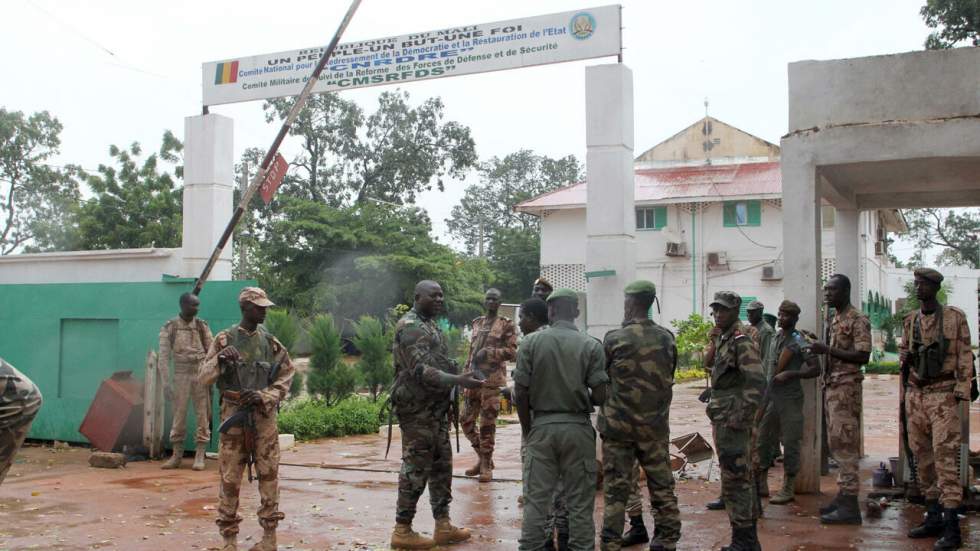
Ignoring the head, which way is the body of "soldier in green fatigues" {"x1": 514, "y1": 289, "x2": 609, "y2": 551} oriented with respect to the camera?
away from the camera

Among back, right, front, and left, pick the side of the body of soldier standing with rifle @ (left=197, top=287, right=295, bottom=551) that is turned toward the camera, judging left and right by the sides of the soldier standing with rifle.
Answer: front

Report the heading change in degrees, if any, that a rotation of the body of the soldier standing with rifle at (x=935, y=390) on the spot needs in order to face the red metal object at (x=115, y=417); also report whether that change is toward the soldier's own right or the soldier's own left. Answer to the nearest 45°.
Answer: approximately 45° to the soldier's own right

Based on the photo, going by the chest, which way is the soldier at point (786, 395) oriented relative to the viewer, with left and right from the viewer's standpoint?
facing the viewer and to the left of the viewer

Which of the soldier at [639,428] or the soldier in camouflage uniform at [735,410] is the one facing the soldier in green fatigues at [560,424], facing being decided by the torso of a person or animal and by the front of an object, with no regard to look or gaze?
the soldier in camouflage uniform

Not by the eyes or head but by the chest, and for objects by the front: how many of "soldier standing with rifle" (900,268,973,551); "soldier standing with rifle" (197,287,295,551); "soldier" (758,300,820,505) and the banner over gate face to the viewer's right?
0

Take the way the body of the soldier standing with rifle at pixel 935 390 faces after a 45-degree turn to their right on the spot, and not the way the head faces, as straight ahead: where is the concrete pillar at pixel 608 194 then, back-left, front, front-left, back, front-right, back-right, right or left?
front-right

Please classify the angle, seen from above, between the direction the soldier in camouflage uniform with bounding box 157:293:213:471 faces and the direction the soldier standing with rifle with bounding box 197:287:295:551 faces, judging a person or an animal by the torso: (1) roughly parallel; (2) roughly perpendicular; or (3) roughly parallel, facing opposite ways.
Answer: roughly parallel

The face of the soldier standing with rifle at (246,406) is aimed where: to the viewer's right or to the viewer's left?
to the viewer's right

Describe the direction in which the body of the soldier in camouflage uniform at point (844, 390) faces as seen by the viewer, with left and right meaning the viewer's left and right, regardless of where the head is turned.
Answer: facing to the left of the viewer

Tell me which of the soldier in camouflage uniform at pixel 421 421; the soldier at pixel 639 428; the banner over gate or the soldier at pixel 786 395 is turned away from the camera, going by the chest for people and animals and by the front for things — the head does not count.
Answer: the soldier at pixel 639 428

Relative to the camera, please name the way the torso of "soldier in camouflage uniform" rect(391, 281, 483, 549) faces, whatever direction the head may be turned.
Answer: to the viewer's right

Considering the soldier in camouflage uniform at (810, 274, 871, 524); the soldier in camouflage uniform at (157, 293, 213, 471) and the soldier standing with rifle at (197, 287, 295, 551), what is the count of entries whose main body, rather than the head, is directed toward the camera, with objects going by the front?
2

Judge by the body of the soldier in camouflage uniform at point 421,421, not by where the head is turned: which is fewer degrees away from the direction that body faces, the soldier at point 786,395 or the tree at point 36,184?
the soldier

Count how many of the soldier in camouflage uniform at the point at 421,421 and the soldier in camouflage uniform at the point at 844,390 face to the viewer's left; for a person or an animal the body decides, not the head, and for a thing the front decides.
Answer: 1
